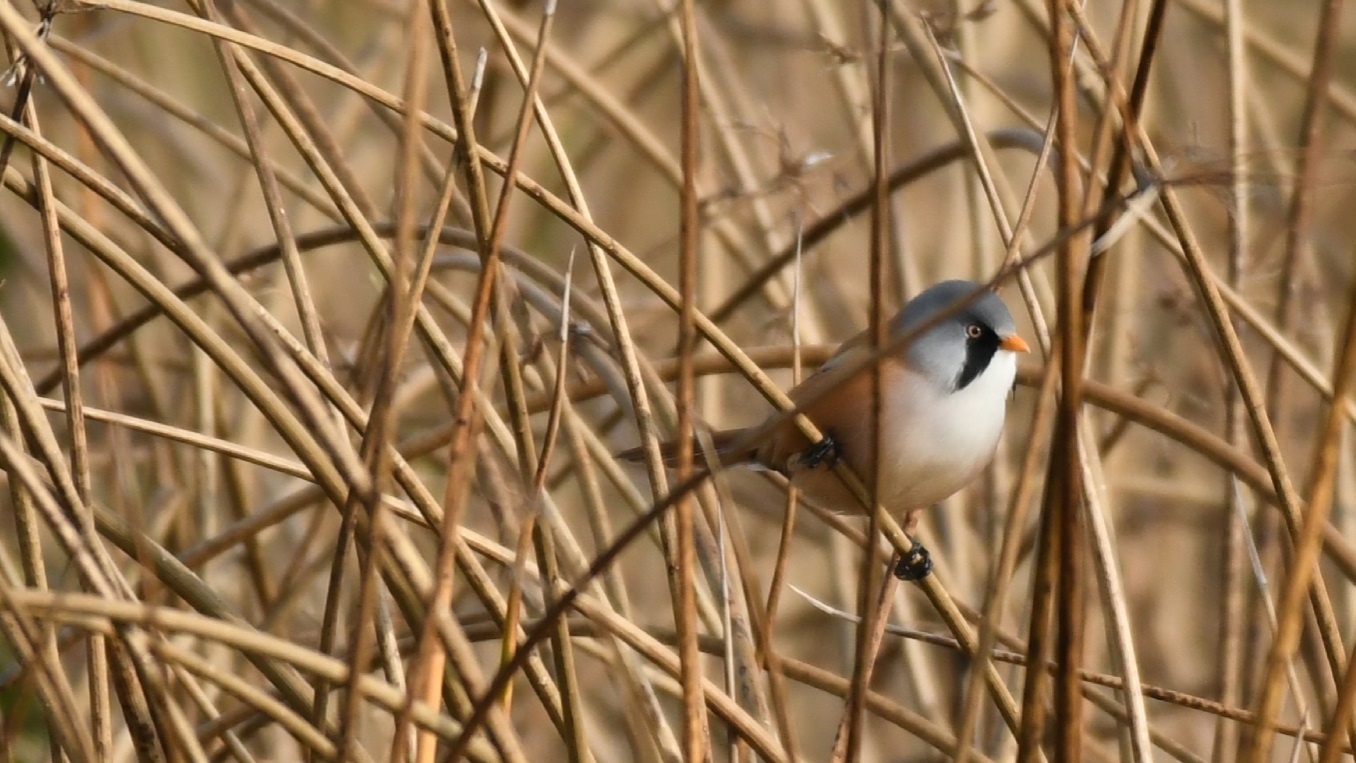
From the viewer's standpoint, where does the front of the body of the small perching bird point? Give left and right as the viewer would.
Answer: facing to the right of the viewer
